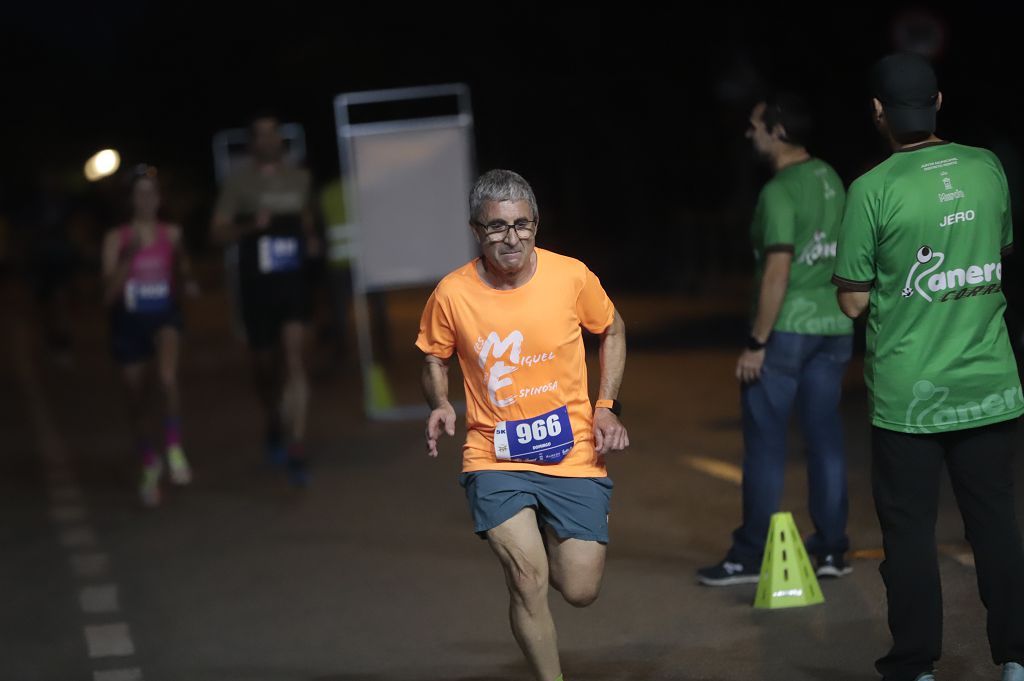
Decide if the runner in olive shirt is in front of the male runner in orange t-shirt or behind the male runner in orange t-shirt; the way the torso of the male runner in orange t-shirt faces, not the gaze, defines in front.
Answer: behind

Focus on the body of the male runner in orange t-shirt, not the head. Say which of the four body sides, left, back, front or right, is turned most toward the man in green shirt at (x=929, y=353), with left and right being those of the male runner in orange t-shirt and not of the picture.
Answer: left

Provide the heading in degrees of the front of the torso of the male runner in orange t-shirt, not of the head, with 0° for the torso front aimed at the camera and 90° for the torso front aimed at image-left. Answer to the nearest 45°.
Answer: approximately 0°

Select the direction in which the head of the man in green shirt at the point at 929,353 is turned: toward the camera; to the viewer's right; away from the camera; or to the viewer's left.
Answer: away from the camera

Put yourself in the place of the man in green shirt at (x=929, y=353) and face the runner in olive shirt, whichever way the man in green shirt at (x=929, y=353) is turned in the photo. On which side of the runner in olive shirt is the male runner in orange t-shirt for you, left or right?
left

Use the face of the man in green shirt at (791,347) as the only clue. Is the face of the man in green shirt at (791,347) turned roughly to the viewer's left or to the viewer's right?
to the viewer's left

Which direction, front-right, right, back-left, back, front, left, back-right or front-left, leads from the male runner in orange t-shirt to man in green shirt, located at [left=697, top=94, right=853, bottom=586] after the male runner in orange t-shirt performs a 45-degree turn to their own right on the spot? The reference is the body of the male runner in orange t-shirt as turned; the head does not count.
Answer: back
